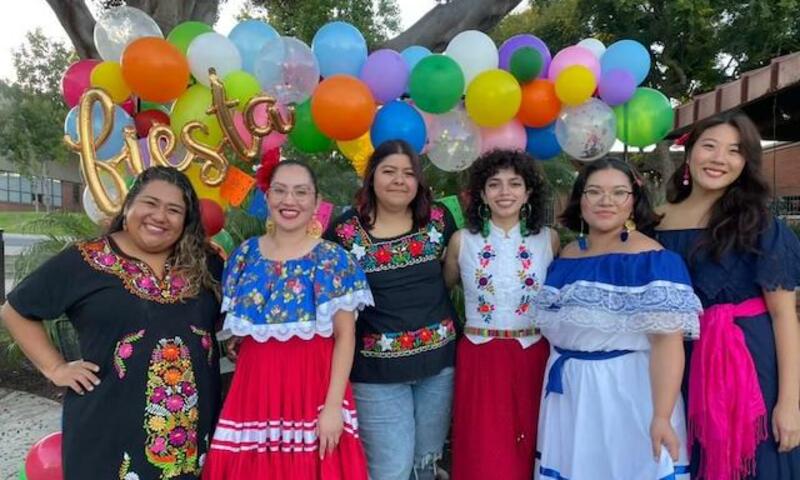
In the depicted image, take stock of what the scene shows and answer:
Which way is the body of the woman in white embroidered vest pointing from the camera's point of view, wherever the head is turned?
toward the camera

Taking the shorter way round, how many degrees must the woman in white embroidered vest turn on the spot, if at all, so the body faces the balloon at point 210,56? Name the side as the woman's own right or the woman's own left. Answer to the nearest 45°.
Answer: approximately 90° to the woman's own right

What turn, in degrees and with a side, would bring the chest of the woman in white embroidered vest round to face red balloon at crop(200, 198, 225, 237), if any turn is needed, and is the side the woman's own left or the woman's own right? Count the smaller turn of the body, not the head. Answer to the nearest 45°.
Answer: approximately 90° to the woman's own right

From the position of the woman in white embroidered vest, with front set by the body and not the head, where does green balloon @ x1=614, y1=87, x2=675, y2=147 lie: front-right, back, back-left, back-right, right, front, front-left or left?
back-left

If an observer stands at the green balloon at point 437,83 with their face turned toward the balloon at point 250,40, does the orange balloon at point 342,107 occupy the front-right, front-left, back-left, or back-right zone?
front-left

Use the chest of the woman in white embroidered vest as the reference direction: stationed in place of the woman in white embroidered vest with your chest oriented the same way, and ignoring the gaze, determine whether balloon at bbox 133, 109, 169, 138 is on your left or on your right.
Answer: on your right

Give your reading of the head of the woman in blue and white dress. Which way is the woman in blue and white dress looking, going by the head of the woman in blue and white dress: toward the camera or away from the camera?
toward the camera

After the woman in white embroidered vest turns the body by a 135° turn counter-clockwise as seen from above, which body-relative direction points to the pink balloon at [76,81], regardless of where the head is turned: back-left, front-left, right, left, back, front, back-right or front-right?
back-left

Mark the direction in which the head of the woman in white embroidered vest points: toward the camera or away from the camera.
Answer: toward the camera
